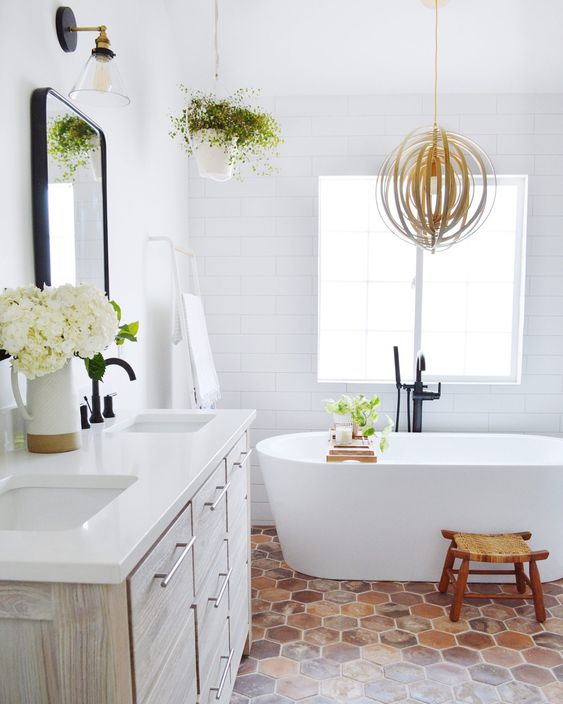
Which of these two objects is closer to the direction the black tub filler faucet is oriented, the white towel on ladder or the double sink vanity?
the double sink vanity

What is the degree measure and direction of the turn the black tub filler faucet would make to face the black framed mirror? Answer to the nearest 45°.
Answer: approximately 45° to its right

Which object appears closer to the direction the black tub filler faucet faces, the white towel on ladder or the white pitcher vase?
the white pitcher vase

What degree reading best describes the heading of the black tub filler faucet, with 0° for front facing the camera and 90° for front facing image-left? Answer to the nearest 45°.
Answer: approximately 0°

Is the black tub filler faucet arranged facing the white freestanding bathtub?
yes

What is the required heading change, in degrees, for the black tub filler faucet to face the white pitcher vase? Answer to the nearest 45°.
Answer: approximately 45° to its right

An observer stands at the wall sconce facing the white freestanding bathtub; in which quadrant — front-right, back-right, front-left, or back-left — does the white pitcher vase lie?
back-right

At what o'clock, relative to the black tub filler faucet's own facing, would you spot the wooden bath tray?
The wooden bath tray is roughly at 1 o'clock from the black tub filler faucet.
